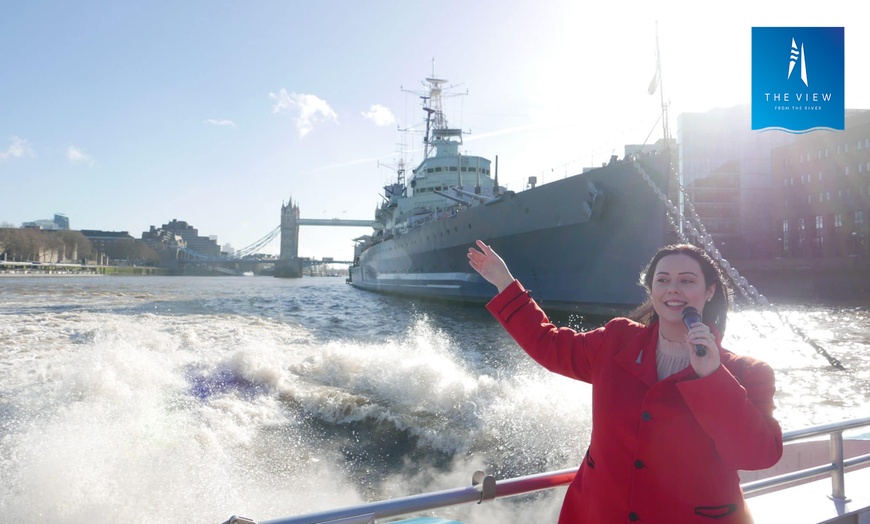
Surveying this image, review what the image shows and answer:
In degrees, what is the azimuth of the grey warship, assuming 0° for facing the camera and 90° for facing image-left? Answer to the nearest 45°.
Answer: approximately 315°
